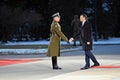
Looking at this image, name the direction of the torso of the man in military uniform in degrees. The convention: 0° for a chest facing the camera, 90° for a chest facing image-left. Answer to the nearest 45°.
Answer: approximately 270°
